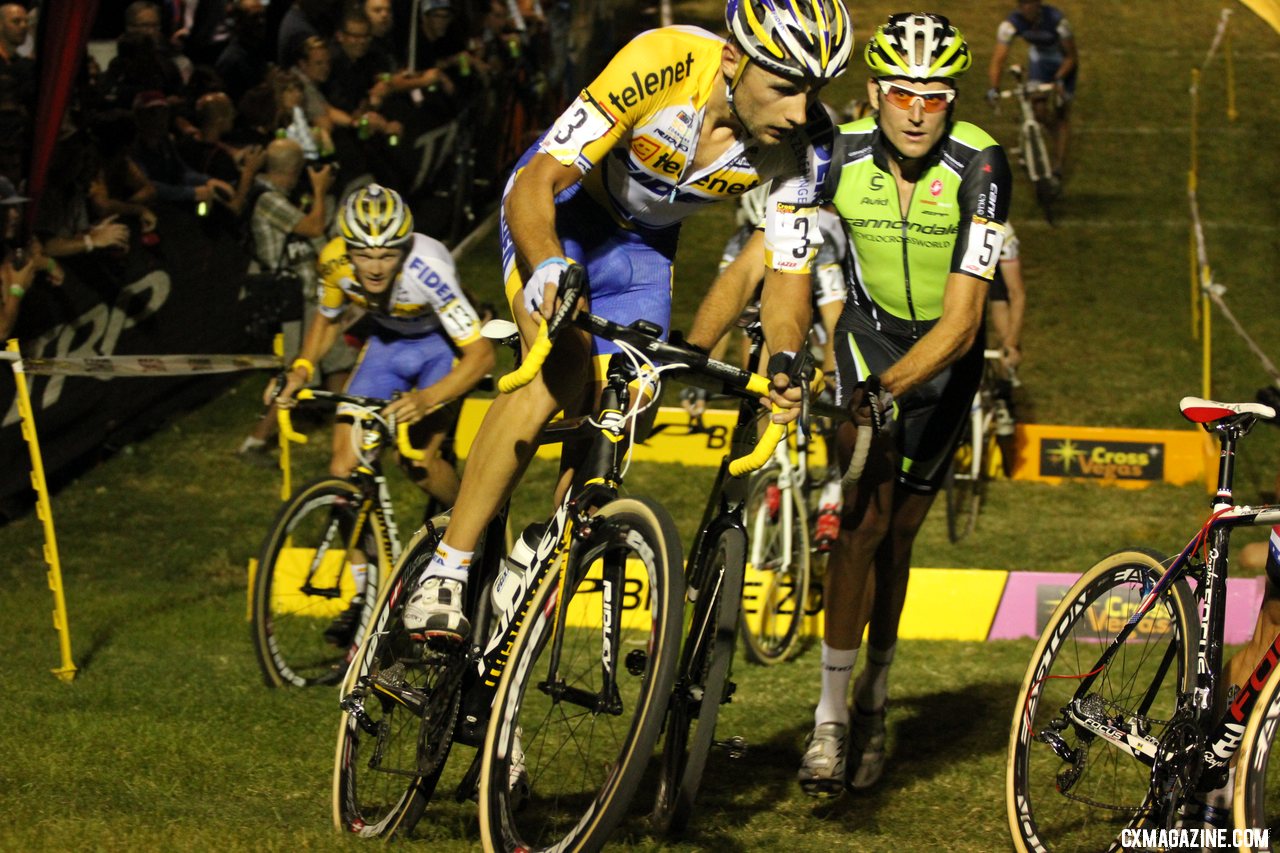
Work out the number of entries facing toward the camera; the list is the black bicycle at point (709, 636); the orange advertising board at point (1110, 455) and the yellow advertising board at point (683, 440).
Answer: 3

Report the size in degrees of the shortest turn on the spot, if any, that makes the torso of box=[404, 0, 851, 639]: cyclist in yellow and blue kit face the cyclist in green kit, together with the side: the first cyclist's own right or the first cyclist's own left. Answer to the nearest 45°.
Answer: approximately 90° to the first cyclist's own left

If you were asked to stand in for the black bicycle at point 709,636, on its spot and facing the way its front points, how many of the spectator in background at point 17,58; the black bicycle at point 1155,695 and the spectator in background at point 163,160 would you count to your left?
1

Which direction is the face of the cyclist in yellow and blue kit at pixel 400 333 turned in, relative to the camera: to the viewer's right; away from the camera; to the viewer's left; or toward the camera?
toward the camera

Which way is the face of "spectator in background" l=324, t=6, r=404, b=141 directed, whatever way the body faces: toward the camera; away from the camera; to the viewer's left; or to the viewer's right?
toward the camera

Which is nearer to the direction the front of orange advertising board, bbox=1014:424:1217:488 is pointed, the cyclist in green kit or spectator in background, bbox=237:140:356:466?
the cyclist in green kit

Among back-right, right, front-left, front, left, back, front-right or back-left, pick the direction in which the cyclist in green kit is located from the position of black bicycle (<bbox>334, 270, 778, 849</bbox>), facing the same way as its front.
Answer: left

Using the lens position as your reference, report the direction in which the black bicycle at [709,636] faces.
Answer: facing the viewer

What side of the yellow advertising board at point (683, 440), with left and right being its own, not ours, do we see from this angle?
front

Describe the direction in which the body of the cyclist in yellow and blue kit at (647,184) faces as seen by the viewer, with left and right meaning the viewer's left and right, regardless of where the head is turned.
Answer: facing the viewer and to the right of the viewer

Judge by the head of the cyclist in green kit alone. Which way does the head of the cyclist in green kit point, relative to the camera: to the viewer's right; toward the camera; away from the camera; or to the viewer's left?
toward the camera

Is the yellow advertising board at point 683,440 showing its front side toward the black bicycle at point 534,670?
yes

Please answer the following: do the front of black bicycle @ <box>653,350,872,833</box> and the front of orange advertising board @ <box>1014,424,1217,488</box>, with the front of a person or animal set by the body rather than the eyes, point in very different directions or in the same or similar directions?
same or similar directions

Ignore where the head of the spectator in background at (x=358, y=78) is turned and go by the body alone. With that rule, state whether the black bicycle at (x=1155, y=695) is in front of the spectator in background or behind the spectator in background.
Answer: in front

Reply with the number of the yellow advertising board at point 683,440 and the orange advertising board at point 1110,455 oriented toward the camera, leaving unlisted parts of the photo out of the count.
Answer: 2

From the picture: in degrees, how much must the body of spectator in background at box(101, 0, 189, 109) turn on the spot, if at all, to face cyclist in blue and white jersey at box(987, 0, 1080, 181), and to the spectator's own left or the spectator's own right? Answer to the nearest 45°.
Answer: approximately 90° to the spectator's own left

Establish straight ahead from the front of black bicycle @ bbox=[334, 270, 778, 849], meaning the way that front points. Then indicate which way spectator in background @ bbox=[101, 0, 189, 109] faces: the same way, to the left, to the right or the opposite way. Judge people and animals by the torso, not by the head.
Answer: the same way

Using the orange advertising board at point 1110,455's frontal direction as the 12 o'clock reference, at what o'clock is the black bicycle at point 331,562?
The black bicycle is roughly at 1 o'clock from the orange advertising board.

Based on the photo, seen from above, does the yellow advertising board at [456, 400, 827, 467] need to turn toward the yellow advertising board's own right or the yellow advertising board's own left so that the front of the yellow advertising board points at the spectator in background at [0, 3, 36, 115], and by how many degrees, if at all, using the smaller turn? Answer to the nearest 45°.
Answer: approximately 45° to the yellow advertising board's own right

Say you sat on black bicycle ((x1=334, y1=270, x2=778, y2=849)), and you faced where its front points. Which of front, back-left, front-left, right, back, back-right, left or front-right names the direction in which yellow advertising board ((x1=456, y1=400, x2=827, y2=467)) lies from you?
back-left
